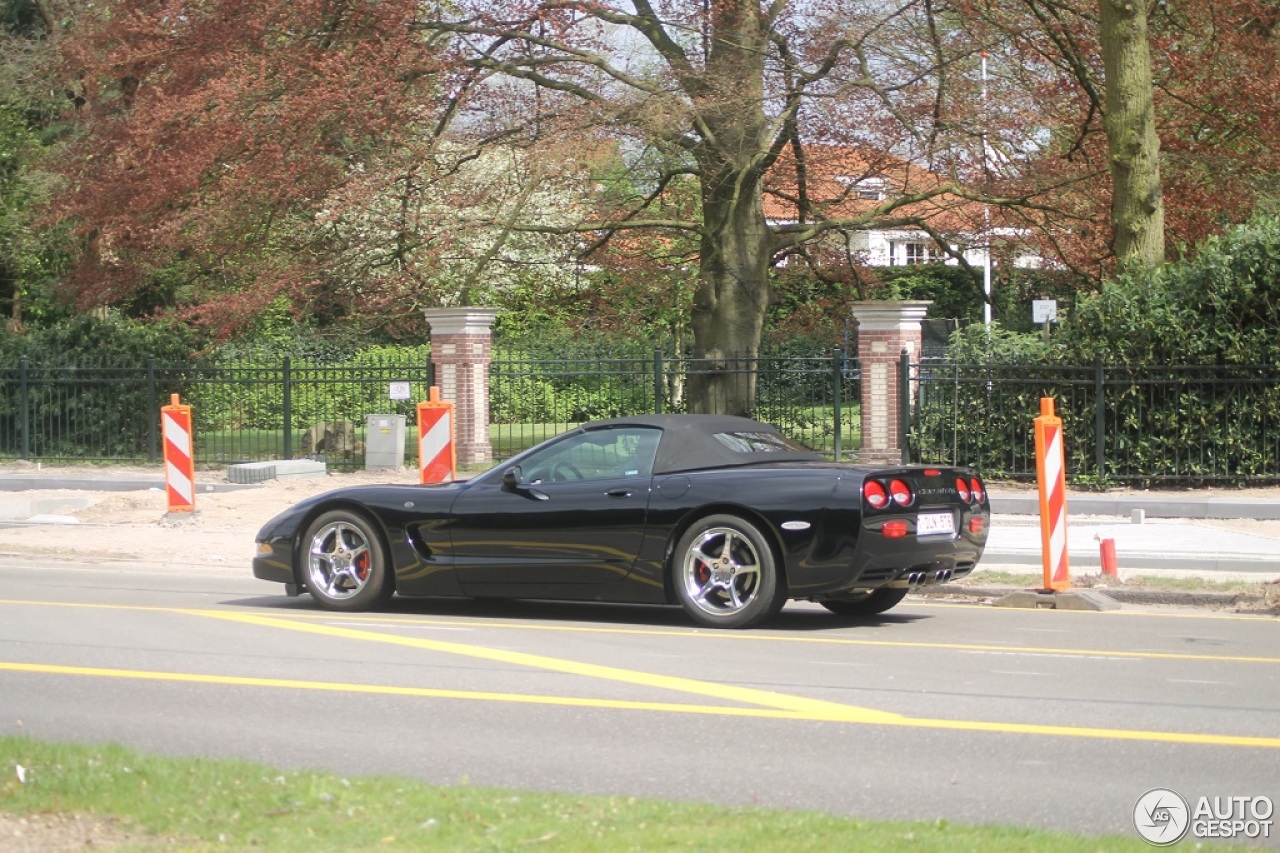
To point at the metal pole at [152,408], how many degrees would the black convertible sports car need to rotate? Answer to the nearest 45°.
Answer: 0° — it already faces it

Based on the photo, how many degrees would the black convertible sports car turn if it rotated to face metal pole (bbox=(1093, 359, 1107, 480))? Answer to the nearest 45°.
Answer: approximately 90° to its right

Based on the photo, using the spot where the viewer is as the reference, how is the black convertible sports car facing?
facing away from the viewer and to the left of the viewer

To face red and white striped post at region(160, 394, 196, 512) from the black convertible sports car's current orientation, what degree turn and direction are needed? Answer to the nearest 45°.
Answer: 0° — it already faces it

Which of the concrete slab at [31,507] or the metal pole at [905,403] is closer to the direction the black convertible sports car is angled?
the concrete slab

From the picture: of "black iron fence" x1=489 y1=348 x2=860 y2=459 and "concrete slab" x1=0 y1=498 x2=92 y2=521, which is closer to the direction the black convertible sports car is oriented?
the concrete slab

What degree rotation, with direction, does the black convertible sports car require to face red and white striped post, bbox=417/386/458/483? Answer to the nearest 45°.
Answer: approximately 45° to its right

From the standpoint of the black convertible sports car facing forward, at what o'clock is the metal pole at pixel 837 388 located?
The metal pole is roughly at 2 o'clock from the black convertible sports car.

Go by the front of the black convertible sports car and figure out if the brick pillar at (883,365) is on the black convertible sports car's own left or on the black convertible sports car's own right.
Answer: on the black convertible sports car's own right

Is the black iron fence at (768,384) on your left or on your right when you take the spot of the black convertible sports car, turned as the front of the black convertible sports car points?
on your right
